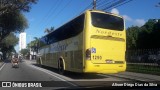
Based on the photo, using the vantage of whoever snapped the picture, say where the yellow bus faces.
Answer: facing away from the viewer and to the left of the viewer

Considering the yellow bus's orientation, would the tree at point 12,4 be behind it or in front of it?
in front
